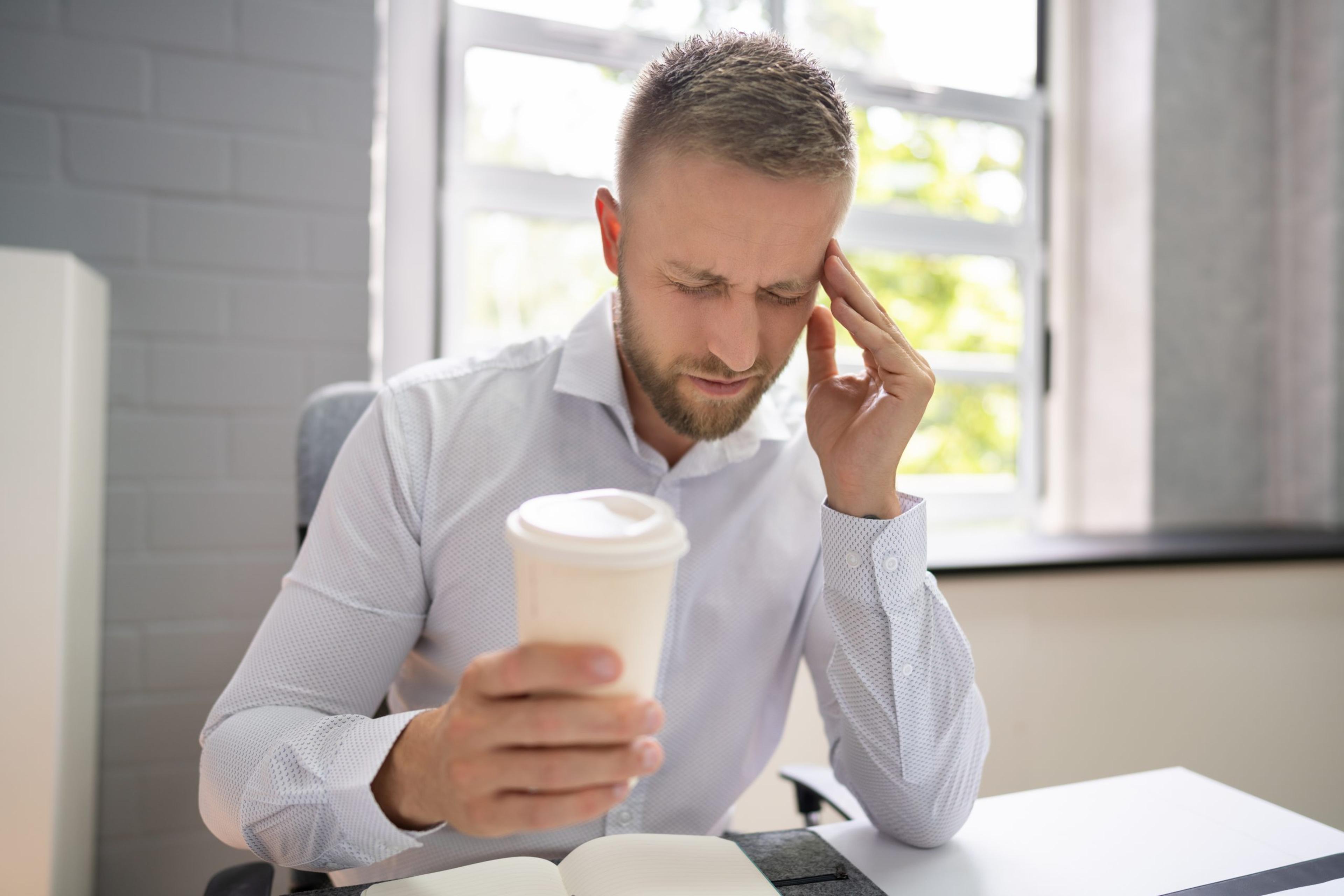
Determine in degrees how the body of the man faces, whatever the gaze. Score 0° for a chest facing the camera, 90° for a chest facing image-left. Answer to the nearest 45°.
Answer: approximately 315°

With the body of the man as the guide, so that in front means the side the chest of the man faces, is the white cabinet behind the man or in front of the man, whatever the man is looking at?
behind

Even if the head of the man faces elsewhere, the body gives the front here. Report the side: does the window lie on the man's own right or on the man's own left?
on the man's own left
